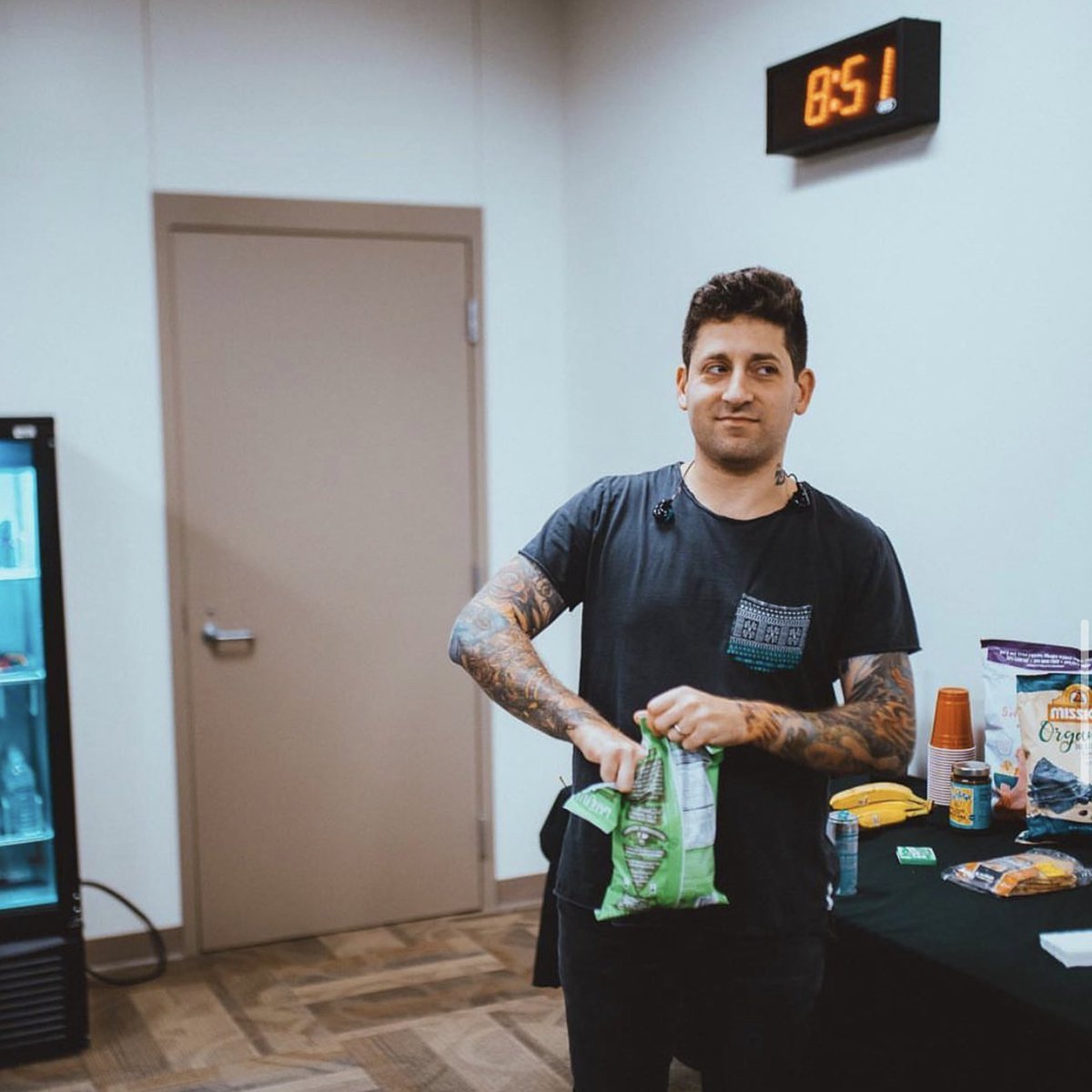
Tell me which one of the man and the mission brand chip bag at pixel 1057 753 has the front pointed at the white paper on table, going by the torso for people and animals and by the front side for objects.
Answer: the mission brand chip bag

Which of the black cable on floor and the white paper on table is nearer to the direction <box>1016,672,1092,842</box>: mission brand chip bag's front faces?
the white paper on table

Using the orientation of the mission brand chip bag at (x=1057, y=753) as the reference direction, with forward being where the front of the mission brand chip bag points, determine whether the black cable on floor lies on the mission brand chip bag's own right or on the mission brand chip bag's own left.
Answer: on the mission brand chip bag's own right

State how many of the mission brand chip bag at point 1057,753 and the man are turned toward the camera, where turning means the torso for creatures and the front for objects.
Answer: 2

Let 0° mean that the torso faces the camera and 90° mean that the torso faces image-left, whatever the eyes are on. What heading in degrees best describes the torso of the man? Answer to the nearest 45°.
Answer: approximately 0°
